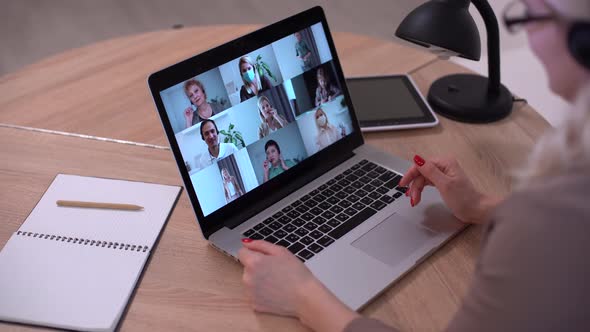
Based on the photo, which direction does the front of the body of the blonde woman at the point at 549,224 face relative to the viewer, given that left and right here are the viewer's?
facing away from the viewer and to the left of the viewer

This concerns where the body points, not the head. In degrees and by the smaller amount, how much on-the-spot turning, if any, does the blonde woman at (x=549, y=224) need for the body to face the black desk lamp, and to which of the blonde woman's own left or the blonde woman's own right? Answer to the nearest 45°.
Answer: approximately 45° to the blonde woman's own right

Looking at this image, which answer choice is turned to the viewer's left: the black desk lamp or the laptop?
the black desk lamp

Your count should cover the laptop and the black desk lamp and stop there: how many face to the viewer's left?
1

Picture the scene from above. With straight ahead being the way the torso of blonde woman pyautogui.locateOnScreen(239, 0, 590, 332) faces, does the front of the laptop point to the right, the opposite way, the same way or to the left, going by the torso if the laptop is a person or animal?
the opposite way

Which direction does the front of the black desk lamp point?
to the viewer's left
